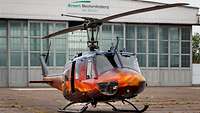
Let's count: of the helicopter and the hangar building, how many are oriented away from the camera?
0

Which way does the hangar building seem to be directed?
toward the camera

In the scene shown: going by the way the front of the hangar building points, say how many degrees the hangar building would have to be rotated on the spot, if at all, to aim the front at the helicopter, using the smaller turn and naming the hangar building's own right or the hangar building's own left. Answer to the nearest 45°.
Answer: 0° — it already faces it

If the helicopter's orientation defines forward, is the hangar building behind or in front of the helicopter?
behind

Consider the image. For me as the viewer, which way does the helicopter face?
facing the viewer and to the right of the viewer
